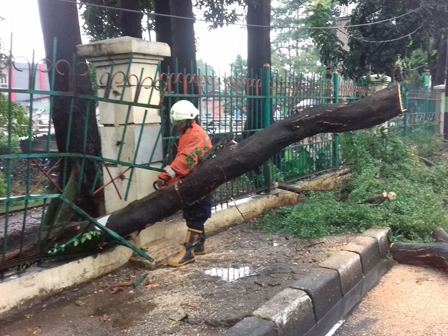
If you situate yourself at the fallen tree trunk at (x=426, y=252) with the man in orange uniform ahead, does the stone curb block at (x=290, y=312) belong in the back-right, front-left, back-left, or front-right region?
front-left

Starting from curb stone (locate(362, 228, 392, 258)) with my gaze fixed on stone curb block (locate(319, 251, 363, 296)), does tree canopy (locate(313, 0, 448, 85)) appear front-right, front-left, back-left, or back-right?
back-right

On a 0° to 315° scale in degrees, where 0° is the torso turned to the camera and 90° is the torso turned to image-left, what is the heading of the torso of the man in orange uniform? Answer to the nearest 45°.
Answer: approximately 90°

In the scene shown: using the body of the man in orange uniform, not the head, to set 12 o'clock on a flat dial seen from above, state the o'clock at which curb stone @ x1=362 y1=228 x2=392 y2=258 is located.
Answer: The curb stone is roughly at 6 o'clock from the man in orange uniform.

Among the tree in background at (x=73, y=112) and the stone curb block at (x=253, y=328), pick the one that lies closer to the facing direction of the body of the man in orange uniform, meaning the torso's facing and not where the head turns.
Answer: the tree in background

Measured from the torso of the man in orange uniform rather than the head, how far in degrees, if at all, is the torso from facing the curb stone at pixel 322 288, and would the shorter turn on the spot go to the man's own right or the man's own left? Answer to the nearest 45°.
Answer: approximately 135° to the man's own left

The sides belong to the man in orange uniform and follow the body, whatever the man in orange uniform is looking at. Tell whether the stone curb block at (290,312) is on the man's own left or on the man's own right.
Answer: on the man's own left

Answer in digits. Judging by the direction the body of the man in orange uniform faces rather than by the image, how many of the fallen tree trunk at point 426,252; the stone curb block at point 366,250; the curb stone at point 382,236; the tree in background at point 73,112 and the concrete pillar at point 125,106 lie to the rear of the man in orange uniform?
3

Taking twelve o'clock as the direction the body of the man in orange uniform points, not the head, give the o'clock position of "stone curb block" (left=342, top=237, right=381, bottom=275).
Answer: The stone curb block is roughly at 6 o'clock from the man in orange uniform.

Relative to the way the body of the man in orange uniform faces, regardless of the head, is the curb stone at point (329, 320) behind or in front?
behind

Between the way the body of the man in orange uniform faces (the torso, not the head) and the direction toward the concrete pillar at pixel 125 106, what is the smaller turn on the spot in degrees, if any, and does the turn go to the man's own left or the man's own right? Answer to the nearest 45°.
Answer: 0° — they already face it

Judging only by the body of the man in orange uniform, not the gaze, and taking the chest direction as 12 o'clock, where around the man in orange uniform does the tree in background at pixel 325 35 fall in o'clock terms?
The tree in background is roughly at 4 o'clock from the man in orange uniform.

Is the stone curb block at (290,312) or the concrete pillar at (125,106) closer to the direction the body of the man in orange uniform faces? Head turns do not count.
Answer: the concrete pillar

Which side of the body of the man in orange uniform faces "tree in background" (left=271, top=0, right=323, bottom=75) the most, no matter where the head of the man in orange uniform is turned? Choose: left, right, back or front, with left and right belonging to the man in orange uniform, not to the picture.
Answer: right

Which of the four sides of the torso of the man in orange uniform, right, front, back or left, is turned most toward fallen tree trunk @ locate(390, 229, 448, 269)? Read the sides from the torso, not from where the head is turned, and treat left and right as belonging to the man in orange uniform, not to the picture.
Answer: back

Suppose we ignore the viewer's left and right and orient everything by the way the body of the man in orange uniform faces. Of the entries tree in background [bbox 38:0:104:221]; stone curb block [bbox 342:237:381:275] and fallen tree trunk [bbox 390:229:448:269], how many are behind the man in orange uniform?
2

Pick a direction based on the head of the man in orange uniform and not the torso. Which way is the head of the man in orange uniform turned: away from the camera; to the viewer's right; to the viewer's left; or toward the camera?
to the viewer's left

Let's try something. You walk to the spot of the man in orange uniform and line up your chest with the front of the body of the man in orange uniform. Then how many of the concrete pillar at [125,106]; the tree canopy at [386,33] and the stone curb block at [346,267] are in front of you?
1

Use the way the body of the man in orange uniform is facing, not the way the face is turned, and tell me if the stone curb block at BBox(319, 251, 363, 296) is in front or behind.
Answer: behind
